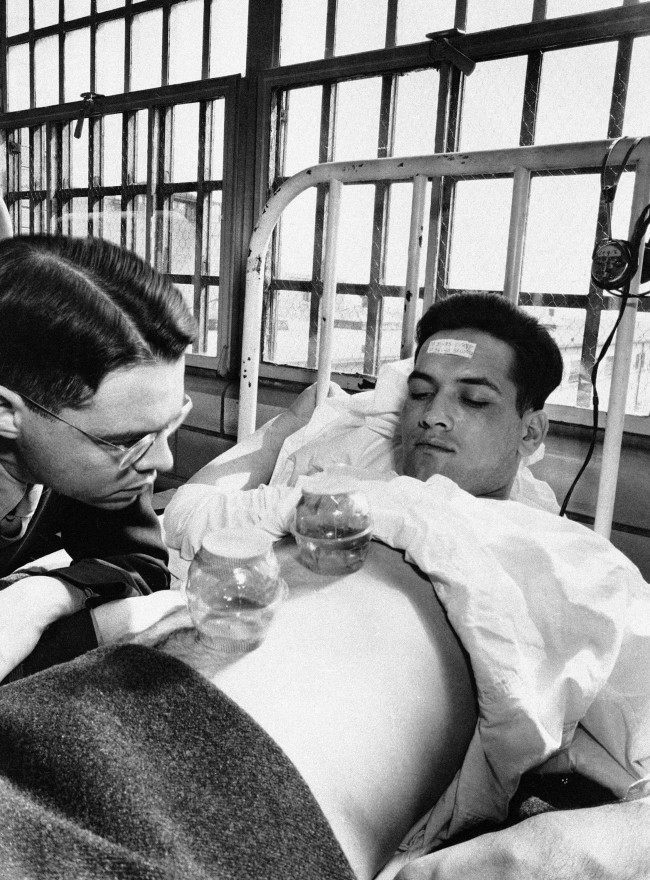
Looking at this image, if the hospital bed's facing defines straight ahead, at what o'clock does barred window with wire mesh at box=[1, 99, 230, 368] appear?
The barred window with wire mesh is roughly at 4 o'clock from the hospital bed.

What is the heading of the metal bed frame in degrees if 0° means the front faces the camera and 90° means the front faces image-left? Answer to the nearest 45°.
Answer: approximately 45°
